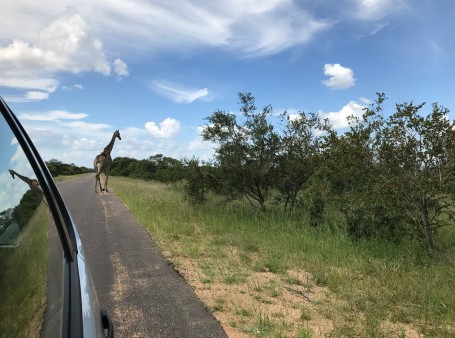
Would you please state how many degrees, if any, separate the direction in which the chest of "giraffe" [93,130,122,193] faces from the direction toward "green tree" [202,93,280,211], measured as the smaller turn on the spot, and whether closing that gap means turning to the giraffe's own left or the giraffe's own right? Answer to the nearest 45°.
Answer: approximately 90° to the giraffe's own right

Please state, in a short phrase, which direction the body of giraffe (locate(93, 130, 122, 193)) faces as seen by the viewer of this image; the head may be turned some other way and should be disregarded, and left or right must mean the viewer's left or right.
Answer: facing away from the viewer and to the right of the viewer
